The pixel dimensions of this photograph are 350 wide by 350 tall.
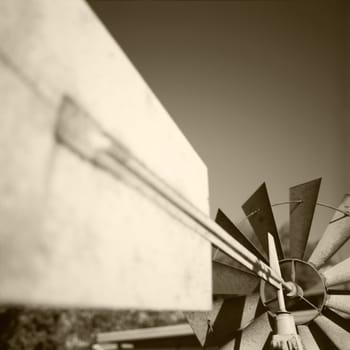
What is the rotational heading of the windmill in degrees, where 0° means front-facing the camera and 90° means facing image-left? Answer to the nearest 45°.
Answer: approximately 225°
